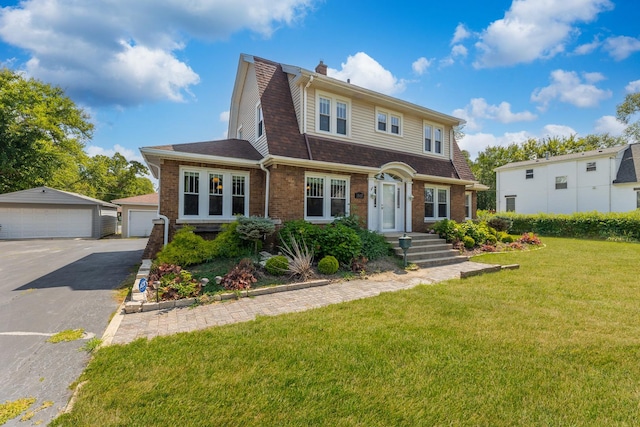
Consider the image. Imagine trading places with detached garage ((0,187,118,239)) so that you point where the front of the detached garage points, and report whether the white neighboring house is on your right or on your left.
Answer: on your left

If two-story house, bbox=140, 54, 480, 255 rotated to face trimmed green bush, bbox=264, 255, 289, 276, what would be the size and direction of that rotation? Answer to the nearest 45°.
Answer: approximately 45° to its right

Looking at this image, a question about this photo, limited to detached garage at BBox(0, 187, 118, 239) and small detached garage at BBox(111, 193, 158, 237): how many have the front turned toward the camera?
2

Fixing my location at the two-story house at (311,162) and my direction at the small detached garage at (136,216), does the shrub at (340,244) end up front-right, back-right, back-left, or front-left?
back-left

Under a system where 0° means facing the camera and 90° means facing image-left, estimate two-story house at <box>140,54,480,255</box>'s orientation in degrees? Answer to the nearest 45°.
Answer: approximately 315°

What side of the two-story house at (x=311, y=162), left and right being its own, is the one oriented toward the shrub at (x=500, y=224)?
left

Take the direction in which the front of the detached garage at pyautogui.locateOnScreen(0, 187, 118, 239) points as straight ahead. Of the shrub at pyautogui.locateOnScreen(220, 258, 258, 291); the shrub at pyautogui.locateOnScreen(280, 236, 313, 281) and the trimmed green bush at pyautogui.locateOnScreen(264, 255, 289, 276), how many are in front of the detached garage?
3
